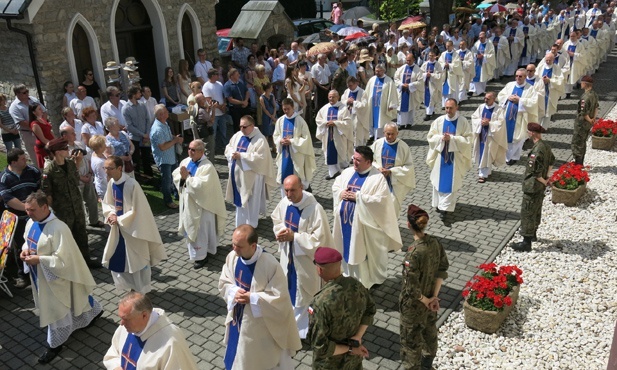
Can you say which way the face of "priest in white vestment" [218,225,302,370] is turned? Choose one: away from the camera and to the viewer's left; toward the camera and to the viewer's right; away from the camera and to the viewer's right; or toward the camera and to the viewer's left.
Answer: toward the camera and to the viewer's left

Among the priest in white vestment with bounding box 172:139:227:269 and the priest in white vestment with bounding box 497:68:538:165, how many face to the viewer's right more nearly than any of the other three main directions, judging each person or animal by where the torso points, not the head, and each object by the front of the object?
0

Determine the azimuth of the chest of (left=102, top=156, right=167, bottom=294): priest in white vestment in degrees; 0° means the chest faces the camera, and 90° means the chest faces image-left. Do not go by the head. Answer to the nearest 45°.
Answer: approximately 45°

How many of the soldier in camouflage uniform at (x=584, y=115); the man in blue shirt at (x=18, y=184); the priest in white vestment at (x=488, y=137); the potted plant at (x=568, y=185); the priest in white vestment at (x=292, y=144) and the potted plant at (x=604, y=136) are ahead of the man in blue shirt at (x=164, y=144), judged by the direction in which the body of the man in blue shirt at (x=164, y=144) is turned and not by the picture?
5

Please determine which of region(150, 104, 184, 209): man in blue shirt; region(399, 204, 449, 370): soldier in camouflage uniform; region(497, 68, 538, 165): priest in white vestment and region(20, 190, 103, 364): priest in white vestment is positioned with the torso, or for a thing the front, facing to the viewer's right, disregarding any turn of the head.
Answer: the man in blue shirt

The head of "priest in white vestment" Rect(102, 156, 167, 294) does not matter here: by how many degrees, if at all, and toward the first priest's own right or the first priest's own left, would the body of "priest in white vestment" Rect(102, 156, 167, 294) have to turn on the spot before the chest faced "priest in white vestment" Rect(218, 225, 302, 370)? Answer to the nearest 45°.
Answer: approximately 90° to the first priest's own left

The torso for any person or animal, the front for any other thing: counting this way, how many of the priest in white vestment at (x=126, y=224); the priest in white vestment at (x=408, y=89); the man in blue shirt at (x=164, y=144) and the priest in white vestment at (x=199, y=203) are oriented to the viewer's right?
1

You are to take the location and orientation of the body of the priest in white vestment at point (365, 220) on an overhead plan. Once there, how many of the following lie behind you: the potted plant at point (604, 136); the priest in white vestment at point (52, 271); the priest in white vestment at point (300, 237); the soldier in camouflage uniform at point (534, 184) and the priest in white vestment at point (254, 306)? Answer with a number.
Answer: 2

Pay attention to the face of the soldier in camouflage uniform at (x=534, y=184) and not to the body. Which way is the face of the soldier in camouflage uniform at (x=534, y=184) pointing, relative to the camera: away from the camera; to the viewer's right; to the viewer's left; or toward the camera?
to the viewer's left

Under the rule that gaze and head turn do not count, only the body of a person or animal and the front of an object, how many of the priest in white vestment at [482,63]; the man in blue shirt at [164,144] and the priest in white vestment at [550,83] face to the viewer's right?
1

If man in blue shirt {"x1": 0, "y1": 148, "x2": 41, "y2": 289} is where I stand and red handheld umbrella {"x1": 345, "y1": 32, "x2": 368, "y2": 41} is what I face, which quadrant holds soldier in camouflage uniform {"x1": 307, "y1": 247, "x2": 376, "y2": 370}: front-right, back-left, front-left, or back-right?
back-right

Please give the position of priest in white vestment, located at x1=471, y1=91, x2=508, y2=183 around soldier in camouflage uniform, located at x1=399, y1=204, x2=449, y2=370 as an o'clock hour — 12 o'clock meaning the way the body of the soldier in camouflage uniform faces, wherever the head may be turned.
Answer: The priest in white vestment is roughly at 2 o'clock from the soldier in camouflage uniform.

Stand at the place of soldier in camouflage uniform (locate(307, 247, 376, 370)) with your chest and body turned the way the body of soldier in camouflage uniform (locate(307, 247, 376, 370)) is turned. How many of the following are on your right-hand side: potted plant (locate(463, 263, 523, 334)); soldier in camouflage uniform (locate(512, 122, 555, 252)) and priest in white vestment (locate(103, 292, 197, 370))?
2

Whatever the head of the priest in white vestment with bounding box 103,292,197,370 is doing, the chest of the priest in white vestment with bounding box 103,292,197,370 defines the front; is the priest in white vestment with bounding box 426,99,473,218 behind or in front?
behind

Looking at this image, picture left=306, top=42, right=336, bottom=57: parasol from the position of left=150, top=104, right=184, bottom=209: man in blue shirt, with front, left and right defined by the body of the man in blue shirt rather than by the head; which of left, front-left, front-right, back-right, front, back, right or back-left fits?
front-left

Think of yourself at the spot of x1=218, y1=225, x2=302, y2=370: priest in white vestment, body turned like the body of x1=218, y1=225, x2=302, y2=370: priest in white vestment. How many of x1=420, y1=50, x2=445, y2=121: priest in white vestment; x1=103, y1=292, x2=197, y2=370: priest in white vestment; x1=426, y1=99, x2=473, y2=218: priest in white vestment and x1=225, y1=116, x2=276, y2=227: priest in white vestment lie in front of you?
1
